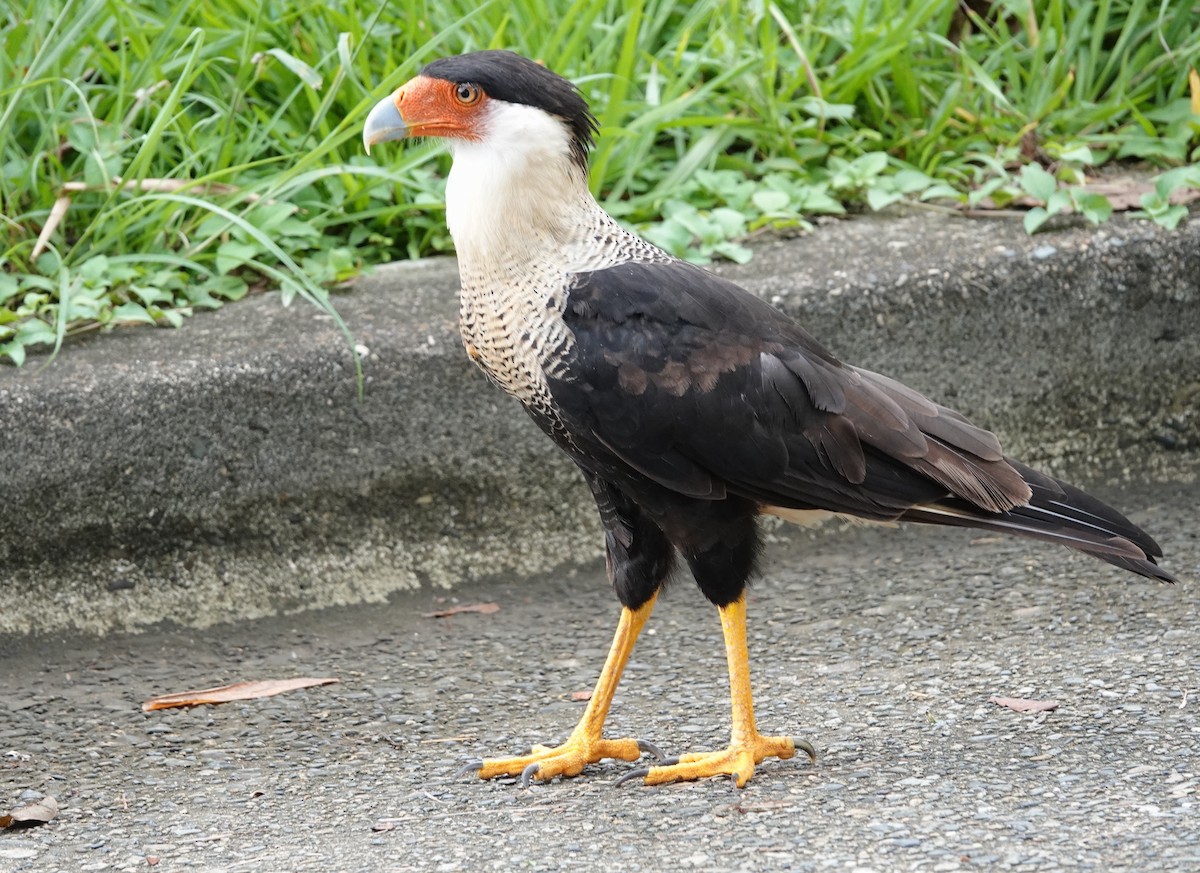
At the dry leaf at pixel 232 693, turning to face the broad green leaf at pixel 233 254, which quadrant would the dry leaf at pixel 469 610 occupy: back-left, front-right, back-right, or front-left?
front-right

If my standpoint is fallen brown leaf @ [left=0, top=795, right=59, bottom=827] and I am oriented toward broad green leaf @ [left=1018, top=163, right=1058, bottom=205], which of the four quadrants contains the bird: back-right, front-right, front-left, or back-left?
front-right

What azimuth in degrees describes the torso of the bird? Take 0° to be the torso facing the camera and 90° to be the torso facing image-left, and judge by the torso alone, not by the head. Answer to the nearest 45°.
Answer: approximately 90°

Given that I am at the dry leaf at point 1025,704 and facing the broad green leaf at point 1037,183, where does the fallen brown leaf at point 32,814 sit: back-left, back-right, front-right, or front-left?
back-left

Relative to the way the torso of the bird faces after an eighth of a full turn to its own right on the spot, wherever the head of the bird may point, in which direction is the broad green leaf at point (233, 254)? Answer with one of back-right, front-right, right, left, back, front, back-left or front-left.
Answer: front

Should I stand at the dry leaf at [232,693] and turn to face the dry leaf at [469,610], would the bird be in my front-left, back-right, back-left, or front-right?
front-right

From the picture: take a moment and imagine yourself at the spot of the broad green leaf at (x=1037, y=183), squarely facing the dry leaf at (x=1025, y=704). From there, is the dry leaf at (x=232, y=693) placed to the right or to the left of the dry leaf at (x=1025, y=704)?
right

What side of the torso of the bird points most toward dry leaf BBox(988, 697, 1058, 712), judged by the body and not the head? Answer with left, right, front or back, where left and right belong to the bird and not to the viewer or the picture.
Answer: back

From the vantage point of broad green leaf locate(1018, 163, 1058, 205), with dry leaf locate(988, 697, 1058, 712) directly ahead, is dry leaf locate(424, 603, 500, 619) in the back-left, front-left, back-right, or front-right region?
front-right

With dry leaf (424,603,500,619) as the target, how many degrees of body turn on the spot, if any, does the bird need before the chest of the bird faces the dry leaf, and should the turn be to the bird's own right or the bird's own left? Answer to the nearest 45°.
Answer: approximately 45° to the bird's own right

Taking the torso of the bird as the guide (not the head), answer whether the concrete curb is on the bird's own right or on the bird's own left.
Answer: on the bird's own right
